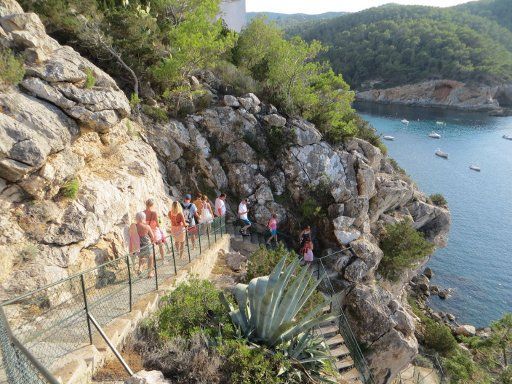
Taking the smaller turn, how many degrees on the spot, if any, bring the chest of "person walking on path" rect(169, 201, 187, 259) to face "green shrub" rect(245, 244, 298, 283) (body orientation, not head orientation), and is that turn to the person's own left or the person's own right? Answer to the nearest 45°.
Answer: approximately 90° to the person's own right

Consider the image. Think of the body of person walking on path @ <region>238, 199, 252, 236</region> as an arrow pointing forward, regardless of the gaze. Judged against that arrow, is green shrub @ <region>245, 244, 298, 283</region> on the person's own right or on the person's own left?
on the person's own right

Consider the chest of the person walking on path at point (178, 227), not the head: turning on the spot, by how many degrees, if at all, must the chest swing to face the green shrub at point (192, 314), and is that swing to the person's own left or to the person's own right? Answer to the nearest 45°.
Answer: approximately 180°

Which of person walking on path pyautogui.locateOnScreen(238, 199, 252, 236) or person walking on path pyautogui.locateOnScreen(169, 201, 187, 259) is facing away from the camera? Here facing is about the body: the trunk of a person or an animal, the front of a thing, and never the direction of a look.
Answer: person walking on path pyautogui.locateOnScreen(169, 201, 187, 259)

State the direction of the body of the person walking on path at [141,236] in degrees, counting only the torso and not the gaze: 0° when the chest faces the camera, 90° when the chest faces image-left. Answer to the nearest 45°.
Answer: approximately 180°

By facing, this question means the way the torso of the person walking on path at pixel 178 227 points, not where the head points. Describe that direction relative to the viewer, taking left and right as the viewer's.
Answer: facing away from the viewer

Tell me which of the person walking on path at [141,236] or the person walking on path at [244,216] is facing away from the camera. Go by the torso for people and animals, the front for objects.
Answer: the person walking on path at [141,236]

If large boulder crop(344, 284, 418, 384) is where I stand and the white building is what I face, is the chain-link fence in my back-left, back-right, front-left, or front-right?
back-left
